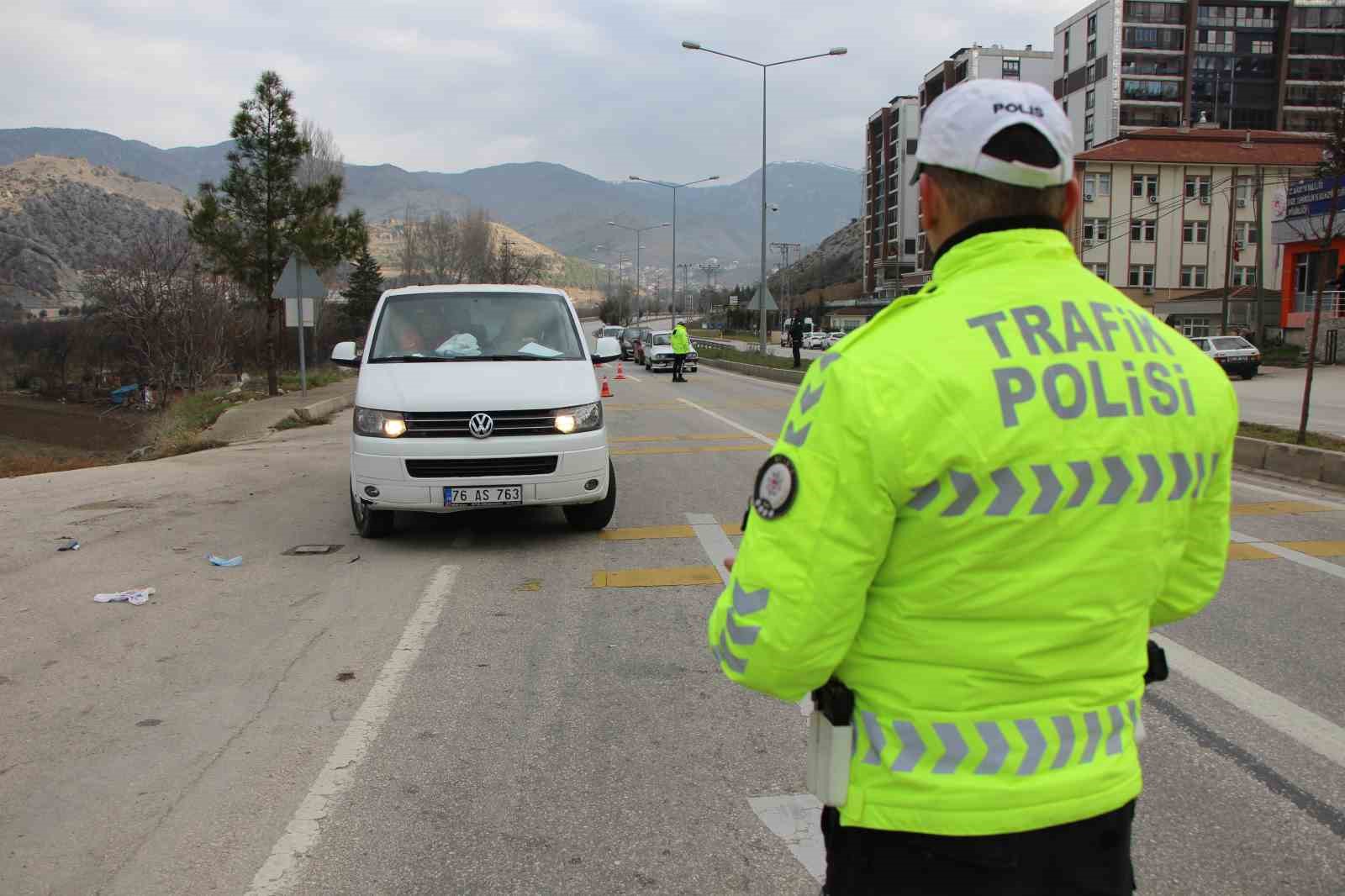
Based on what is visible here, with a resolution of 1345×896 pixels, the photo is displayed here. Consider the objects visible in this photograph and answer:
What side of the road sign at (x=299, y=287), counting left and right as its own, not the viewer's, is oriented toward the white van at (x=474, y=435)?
back

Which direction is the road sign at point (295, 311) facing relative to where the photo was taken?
away from the camera

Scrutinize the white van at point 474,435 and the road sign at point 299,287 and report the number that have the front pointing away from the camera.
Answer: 1

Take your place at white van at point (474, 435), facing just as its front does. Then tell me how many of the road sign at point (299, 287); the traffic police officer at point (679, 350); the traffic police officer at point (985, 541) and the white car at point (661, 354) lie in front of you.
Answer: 1

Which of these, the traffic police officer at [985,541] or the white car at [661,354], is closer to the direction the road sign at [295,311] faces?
the white car

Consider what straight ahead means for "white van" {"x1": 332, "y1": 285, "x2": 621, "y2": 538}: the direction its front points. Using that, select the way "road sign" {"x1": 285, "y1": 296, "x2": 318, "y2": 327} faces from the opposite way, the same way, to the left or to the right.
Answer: the opposite way

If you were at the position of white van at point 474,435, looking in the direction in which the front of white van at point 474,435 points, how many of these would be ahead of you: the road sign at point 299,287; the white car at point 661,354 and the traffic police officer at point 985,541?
1

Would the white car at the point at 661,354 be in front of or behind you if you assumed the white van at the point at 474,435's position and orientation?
behind

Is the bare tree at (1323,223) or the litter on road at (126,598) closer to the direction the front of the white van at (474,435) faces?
the litter on road

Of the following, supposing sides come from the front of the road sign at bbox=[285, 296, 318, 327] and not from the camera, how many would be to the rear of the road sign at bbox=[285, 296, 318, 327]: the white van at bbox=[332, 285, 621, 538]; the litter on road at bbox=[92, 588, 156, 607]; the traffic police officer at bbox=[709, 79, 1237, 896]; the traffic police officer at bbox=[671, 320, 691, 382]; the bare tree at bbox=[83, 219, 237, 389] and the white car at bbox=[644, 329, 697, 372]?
3

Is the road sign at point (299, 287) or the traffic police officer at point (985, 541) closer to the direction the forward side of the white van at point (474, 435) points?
the traffic police officer

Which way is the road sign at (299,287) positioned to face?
away from the camera

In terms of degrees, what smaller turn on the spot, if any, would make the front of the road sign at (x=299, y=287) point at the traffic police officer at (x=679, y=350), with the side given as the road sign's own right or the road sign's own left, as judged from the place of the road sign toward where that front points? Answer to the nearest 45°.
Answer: approximately 45° to the road sign's own right
